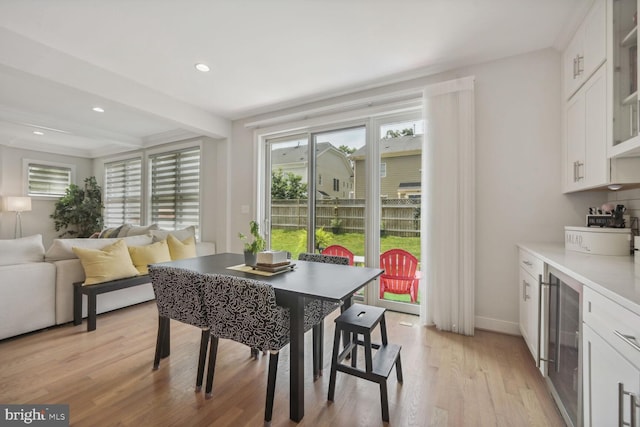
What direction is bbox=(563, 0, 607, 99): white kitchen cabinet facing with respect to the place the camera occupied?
facing to the left of the viewer

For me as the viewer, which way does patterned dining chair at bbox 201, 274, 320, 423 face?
facing away from the viewer and to the right of the viewer

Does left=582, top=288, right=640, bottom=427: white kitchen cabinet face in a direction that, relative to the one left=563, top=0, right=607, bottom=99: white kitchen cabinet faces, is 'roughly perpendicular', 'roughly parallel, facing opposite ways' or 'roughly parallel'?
roughly parallel

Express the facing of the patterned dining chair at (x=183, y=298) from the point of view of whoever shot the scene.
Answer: facing away from the viewer and to the right of the viewer

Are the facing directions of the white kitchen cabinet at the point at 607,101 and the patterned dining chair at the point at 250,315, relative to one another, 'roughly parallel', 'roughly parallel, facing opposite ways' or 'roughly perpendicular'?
roughly perpendicular

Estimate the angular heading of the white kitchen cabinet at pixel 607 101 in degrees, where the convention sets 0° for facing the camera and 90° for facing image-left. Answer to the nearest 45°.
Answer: approximately 90°

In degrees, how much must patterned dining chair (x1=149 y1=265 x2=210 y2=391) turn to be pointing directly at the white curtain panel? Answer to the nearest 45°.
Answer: approximately 45° to its right

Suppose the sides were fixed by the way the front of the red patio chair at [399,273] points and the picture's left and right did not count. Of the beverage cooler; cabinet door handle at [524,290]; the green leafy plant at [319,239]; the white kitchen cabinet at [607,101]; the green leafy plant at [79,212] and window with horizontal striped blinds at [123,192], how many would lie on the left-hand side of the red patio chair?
3

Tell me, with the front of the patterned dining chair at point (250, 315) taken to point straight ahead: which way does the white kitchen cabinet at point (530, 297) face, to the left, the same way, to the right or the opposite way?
to the left

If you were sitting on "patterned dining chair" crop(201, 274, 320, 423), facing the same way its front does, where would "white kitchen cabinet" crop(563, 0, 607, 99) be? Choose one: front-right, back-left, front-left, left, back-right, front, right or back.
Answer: front-right

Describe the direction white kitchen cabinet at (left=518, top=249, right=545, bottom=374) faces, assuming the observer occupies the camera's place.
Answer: facing to the left of the viewer

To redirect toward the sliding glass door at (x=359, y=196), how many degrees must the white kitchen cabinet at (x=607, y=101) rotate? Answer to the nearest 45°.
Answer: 0° — it already faces it

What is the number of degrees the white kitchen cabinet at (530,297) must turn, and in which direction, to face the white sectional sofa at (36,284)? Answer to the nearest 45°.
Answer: approximately 45° to its left

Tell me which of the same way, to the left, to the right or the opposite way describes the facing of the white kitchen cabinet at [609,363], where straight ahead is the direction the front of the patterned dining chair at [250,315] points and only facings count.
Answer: to the left

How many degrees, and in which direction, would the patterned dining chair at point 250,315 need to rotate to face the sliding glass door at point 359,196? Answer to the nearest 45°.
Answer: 0° — it already faces it
